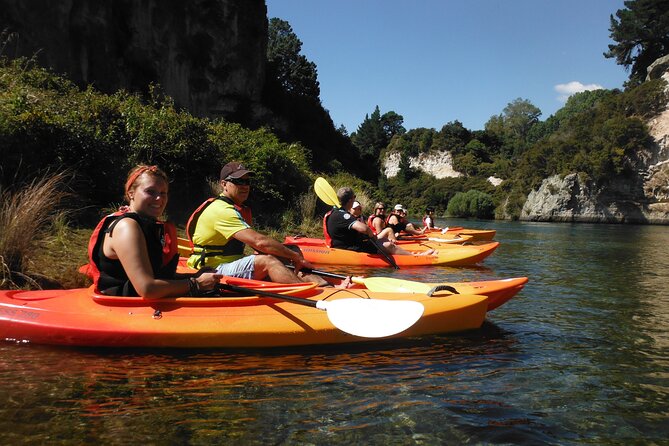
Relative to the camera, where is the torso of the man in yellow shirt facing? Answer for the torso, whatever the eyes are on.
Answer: to the viewer's right

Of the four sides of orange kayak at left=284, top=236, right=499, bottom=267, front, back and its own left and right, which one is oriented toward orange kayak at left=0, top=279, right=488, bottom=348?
right

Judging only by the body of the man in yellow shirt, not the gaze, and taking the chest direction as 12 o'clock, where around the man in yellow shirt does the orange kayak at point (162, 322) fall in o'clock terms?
The orange kayak is roughly at 4 o'clock from the man in yellow shirt.

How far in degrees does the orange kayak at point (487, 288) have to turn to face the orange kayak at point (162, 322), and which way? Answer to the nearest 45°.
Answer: approximately 135° to its right

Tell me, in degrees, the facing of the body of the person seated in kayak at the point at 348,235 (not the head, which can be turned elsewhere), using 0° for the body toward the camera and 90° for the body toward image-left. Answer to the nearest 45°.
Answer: approximately 270°

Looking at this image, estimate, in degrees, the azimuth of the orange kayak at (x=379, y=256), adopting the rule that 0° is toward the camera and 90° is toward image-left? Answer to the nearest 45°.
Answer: approximately 270°

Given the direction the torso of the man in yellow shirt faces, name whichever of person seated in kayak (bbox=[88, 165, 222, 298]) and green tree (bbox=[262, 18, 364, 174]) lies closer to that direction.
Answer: the green tree

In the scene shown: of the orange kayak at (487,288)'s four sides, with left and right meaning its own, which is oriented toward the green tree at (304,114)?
left

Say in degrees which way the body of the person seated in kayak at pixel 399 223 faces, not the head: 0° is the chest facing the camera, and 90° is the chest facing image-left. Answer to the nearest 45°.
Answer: approximately 315°

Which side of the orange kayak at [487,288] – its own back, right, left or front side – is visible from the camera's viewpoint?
right

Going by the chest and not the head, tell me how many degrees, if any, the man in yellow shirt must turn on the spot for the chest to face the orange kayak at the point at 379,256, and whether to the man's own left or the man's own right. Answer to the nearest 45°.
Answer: approximately 45° to the man's own left
